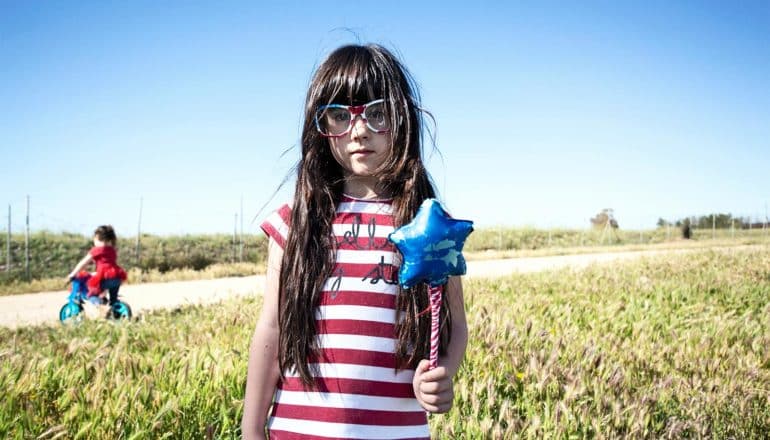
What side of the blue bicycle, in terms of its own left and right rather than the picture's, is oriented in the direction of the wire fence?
right

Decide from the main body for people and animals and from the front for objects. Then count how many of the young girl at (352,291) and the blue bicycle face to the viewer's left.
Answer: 1

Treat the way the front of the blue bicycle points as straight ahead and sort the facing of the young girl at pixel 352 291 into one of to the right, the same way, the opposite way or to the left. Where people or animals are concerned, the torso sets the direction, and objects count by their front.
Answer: to the left

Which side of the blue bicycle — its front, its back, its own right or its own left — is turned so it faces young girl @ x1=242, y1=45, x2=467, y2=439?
left

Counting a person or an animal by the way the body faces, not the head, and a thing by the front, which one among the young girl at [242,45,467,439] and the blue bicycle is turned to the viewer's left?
the blue bicycle

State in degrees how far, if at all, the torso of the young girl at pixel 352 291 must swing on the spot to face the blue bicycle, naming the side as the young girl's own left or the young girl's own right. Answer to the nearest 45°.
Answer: approximately 135° to the young girl's own right

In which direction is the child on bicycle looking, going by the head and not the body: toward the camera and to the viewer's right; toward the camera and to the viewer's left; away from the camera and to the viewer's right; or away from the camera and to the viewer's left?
away from the camera and to the viewer's left

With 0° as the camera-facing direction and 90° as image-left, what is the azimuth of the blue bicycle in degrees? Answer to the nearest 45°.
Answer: approximately 90°

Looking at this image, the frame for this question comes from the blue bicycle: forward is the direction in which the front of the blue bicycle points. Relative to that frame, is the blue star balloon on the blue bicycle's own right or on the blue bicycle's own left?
on the blue bicycle's own left

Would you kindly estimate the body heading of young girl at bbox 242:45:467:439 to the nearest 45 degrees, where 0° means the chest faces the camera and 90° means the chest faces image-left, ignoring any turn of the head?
approximately 0°

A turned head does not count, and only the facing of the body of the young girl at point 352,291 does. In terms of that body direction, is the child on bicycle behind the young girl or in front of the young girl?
behind
